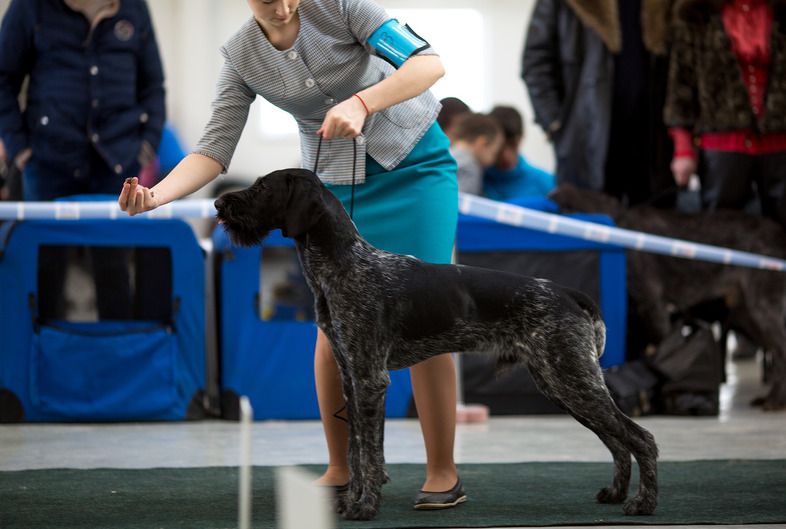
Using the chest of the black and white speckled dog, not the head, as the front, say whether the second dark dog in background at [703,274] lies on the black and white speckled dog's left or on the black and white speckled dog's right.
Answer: on the black and white speckled dog's right

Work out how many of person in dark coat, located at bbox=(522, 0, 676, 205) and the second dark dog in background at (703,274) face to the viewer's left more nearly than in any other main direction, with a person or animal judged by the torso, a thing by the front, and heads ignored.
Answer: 1

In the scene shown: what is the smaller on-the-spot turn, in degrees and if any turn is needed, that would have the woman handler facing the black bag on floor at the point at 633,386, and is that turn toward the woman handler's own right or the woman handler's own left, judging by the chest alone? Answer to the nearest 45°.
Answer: approximately 180°

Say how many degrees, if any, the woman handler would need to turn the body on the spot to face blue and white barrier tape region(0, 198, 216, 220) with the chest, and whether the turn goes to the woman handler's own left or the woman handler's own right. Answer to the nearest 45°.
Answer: approximately 90° to the woman handler's own right

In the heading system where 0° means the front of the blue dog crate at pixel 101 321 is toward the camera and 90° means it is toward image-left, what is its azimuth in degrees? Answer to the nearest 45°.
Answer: approximately 0°

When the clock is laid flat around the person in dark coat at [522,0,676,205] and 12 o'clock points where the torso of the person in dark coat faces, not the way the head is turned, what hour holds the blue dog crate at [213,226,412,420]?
The blue dog crate is roughly at 3 o'clock from the person in dark coat.

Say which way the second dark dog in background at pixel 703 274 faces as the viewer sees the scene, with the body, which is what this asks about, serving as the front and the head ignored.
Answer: to the viewer's left

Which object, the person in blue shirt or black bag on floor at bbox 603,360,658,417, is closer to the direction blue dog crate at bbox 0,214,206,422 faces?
the black bag on floor

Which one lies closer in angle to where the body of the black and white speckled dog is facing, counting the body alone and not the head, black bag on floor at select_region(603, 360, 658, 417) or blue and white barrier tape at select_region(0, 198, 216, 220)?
the blue and white barrier tape

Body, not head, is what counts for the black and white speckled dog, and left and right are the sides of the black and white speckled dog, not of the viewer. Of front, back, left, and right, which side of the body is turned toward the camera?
left
